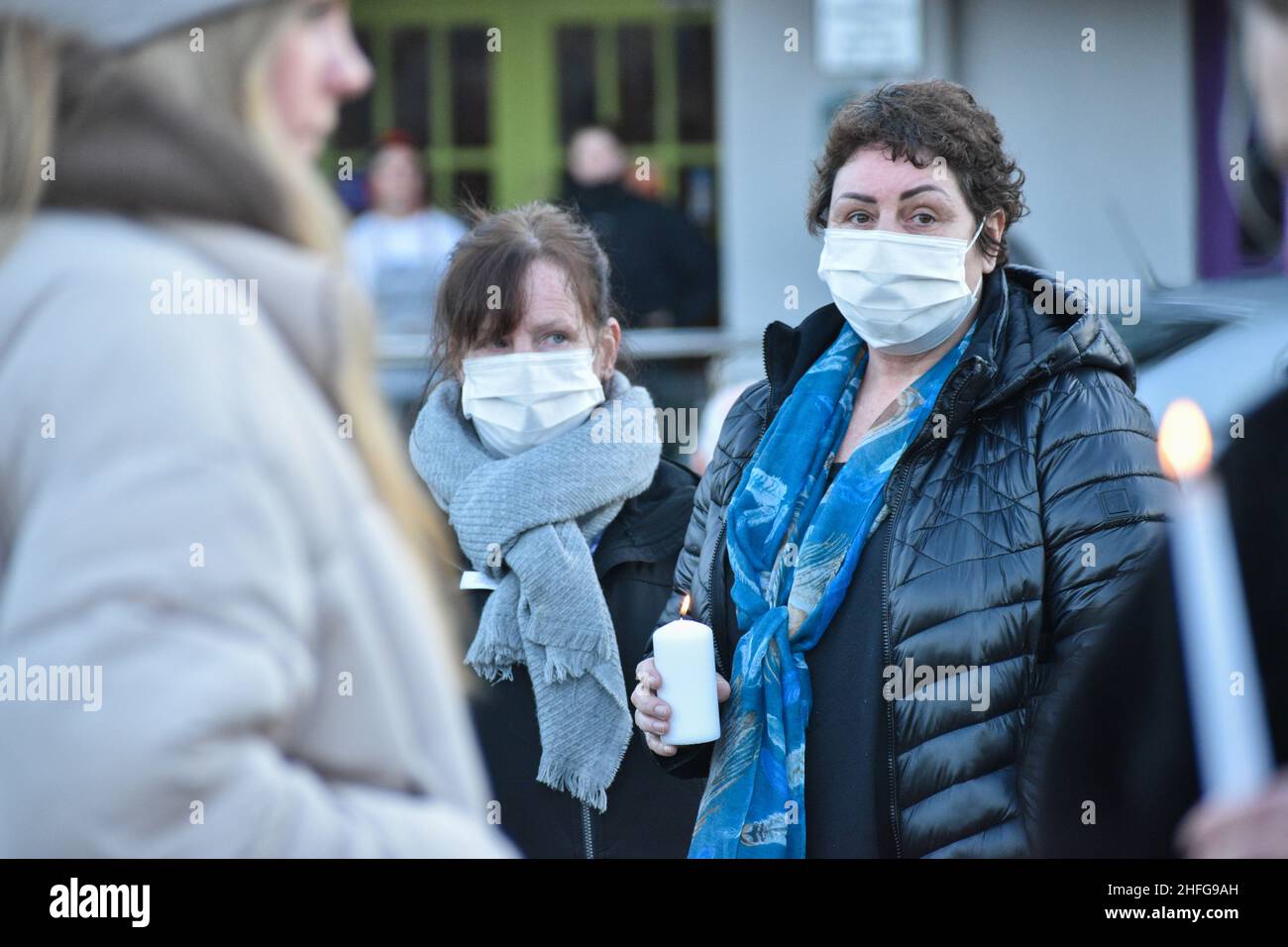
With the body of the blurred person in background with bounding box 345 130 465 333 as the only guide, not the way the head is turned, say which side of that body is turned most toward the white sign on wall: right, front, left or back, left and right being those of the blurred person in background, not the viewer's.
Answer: left

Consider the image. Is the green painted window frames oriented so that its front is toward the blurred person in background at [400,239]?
yes

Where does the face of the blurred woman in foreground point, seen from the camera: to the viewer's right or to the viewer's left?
to the viewer's right

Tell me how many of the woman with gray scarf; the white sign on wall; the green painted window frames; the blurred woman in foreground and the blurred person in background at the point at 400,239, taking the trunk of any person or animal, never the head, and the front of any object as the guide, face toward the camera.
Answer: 4

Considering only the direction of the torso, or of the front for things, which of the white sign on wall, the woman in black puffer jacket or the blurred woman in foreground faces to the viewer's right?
the blurred woman in foreground

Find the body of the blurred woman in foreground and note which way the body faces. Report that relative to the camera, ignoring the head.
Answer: to the viewer's right

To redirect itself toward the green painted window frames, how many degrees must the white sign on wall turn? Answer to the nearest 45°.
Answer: approximately 135° to its right

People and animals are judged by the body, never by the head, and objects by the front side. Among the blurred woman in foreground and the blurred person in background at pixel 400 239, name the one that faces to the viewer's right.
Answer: the blurred woman in foreground

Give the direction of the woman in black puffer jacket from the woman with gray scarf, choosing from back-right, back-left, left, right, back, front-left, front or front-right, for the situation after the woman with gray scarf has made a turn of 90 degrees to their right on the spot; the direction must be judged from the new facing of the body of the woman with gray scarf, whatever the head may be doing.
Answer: back-left

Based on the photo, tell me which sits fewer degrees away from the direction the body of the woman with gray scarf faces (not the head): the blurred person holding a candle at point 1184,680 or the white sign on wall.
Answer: the blurred person holding a candle

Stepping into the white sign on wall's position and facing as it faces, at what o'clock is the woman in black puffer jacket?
The woman in black puffer jacket is roughly at 12 o'clock from the white sign on wall.
